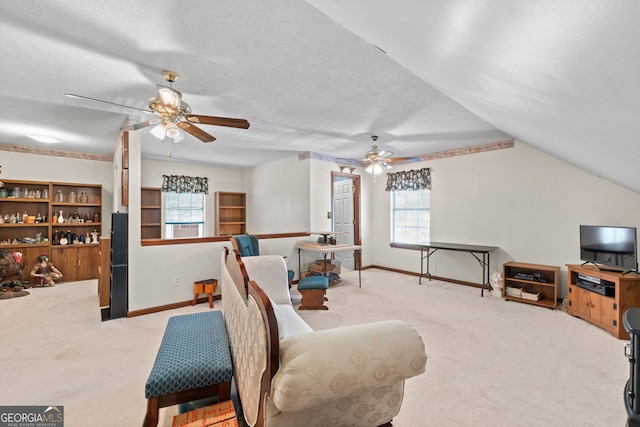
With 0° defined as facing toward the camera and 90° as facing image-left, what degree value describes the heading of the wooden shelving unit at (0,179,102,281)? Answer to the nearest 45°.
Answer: approximately 0°

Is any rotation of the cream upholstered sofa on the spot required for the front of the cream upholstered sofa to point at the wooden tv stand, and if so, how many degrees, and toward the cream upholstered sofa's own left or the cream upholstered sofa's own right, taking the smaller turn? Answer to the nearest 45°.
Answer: approximately 45° to the cream upholstered sofa's own left

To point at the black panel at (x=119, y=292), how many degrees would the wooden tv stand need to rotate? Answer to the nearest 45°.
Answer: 0° — it already faces it

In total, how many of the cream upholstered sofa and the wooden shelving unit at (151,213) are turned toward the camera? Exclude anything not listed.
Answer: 1

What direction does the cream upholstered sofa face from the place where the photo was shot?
facing to the right of the viewer

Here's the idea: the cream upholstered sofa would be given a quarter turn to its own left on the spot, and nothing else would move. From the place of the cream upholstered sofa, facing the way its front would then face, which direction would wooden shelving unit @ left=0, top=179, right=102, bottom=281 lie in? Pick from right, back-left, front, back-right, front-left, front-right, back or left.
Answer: front-left

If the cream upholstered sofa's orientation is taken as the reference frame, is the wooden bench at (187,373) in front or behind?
behind

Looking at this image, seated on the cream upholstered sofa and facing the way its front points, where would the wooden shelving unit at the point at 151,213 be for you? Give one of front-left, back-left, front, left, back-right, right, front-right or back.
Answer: back-left

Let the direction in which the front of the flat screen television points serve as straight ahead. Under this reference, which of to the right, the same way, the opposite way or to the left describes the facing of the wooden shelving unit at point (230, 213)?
to the left
